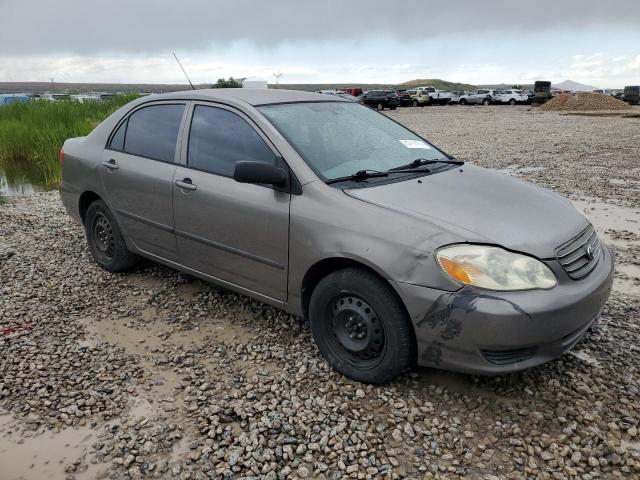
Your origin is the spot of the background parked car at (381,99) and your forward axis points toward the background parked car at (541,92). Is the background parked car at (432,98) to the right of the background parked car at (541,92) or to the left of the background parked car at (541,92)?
left

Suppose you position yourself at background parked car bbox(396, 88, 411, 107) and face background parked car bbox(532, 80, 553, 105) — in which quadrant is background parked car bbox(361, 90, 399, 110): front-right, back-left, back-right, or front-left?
back-right

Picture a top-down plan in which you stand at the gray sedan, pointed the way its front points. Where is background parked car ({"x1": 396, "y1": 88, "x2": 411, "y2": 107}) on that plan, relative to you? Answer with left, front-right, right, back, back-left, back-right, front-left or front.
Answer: back-left

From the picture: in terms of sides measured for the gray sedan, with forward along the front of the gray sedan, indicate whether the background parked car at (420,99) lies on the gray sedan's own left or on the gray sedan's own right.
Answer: on the gray sedan's own left

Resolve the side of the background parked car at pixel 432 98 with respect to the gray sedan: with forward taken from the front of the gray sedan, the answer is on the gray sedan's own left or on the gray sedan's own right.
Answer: on the gray sedan's own left

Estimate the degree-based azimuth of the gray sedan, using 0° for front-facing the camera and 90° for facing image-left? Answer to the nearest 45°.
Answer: approximately 315°

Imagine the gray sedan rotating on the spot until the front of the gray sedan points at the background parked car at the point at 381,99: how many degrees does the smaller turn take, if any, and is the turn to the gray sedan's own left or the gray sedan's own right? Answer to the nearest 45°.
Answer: approximately 135° to the gray sedan's own left

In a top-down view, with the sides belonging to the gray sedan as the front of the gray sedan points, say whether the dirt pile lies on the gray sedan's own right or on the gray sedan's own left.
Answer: on the gray sedan's own left

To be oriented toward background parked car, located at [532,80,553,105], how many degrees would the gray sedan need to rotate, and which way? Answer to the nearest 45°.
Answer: approximately 135° to its left
